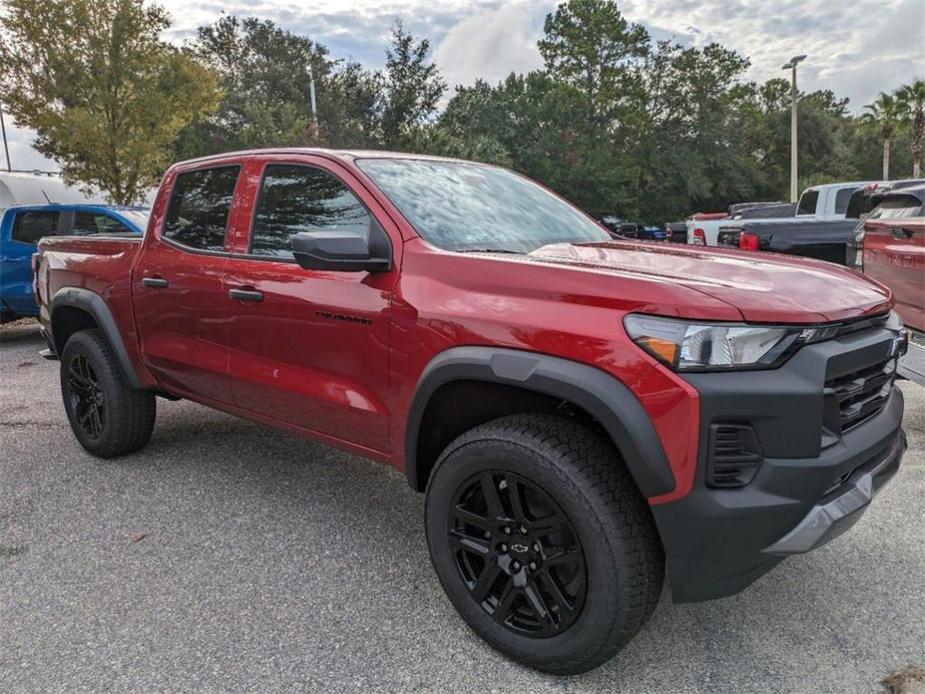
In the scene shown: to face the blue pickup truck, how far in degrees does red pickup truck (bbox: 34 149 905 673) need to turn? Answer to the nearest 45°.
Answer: approximately 180°

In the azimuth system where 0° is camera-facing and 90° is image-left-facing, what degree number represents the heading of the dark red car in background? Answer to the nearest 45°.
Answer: approximately 225°

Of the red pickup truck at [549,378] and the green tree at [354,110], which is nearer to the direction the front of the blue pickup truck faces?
the red pickup truck

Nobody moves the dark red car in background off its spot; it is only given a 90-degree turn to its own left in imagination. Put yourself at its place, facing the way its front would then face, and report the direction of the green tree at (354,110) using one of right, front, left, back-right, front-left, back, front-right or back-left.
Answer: front

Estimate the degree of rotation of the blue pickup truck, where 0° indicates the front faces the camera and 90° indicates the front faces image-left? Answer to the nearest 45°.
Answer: approximately 315°

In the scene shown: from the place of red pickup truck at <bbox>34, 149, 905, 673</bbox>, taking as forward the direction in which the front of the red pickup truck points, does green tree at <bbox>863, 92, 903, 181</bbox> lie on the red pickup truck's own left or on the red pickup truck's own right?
on the red pickup truck's own left

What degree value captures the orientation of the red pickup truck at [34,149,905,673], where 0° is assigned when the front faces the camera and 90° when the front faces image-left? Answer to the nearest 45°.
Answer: approximately 315°

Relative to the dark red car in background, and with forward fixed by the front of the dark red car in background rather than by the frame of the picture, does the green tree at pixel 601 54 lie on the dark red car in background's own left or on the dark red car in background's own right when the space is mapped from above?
on the dark red car in background's own left

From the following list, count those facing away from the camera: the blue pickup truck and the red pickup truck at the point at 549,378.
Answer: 0

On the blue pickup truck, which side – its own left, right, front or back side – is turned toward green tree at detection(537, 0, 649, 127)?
left

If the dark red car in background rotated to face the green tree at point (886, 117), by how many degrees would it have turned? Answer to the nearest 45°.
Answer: approximately 45° to its left
